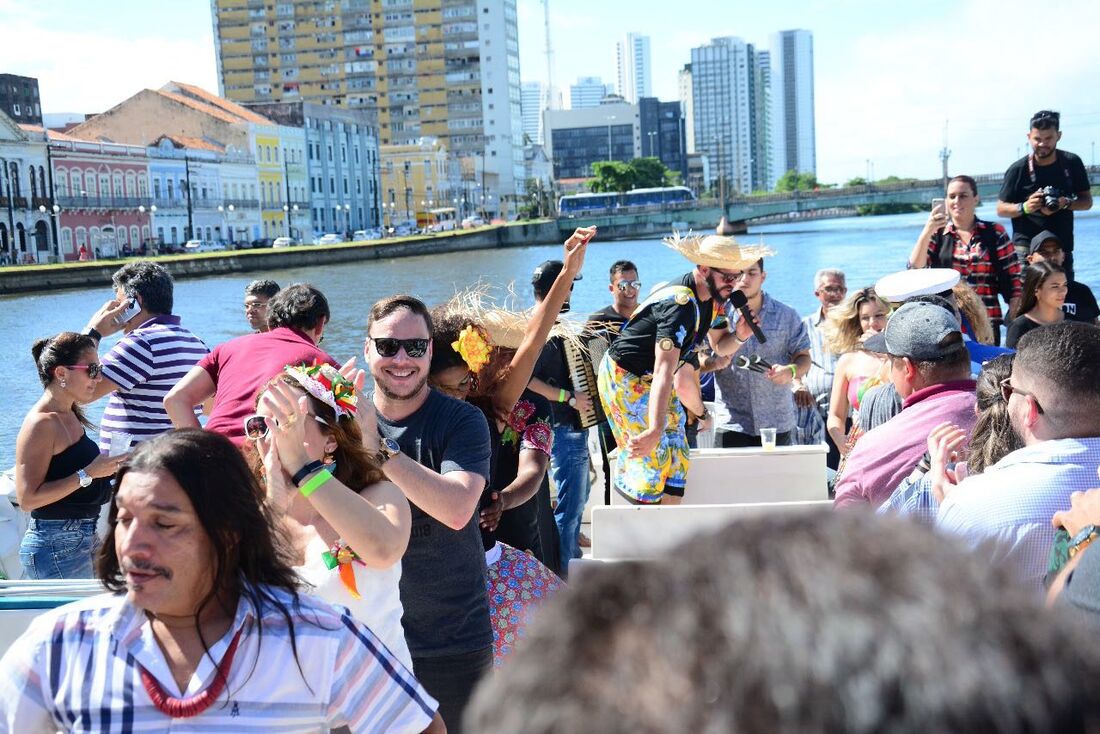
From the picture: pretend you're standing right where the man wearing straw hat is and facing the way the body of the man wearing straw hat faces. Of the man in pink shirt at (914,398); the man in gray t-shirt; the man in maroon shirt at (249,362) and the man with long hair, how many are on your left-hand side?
0

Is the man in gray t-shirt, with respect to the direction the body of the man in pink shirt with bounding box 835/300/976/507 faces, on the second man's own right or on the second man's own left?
on the second man's own left

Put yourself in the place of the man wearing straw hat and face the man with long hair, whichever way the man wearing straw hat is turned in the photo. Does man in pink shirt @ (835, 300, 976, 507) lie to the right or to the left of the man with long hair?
left

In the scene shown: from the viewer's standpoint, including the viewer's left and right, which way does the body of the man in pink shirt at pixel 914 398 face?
facing away from the viewer and to the left of the viewer

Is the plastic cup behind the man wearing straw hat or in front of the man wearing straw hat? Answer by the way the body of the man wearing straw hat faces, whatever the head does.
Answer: in front

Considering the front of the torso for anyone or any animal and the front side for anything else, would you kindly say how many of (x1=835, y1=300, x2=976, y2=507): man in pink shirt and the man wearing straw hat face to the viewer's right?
1

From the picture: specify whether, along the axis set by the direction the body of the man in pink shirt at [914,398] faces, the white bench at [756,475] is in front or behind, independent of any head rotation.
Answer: in front

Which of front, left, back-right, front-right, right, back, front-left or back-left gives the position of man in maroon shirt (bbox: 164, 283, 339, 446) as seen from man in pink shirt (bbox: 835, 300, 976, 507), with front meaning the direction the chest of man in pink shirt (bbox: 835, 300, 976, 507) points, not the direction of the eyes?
front-left

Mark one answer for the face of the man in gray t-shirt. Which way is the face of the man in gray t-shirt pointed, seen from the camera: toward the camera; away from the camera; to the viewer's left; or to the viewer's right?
toward the camera

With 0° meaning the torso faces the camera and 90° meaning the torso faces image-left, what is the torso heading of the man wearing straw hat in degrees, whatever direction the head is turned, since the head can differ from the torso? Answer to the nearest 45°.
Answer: approximately 270°

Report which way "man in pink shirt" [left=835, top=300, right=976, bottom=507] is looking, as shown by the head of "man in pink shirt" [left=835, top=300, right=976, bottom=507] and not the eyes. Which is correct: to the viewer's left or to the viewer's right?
to the viewer's left

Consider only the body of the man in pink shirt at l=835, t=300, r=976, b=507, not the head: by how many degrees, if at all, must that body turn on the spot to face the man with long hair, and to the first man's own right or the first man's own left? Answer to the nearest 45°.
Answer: approximately 90° to the first man's own left

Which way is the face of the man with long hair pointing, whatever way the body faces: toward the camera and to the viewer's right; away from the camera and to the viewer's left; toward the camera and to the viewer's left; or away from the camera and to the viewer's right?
toward the camera and to the viewer's left
